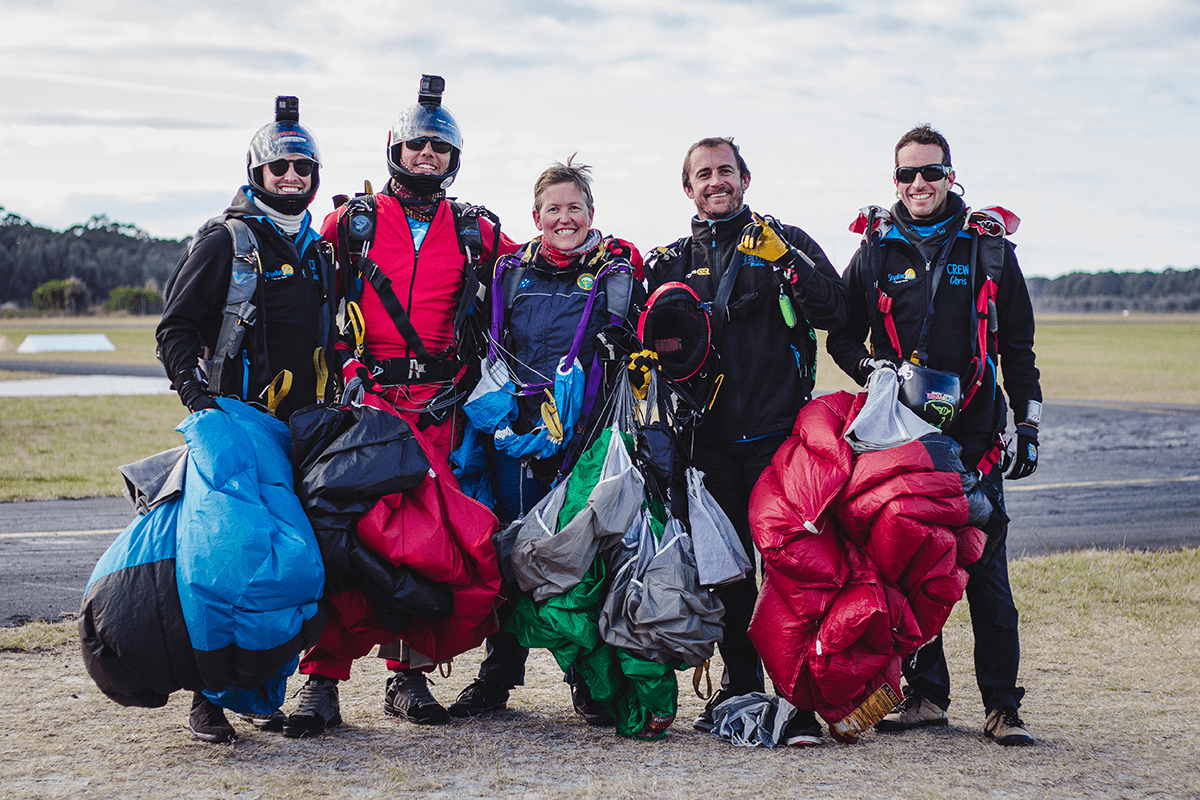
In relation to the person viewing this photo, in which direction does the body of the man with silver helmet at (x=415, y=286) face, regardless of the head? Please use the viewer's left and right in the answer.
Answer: facing the viewer

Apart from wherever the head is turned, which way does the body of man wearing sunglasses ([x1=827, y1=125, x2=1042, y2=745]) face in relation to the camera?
toward the camera

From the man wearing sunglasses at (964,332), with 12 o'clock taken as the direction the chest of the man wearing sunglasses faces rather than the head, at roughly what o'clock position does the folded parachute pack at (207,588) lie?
The folded parachute pack is roughly at 2 o'clock from the man wearing sunglasses.

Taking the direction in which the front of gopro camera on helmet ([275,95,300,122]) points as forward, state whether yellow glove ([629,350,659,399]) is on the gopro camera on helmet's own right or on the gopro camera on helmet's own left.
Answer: on the gopro camera on helmet's own left

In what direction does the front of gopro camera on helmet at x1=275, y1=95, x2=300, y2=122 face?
toward the camera

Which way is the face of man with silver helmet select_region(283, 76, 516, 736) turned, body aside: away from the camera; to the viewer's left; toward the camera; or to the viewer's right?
toward the camera

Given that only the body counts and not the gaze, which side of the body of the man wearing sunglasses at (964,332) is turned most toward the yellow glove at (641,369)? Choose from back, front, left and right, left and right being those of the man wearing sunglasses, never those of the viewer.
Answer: right

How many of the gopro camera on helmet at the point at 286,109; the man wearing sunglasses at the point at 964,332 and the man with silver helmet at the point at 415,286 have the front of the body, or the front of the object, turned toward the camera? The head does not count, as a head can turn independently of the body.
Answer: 3

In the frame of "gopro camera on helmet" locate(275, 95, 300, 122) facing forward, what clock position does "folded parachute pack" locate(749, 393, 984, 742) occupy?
The folded parachute pack is roughly at 10 o'clock from the gopro camera on helmet.

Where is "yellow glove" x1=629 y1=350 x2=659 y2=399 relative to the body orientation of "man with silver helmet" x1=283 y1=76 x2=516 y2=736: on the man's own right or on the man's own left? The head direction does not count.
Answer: on the man's own left

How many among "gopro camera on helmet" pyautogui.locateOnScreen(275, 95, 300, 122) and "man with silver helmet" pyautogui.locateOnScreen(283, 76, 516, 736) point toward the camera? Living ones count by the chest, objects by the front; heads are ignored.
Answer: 2
